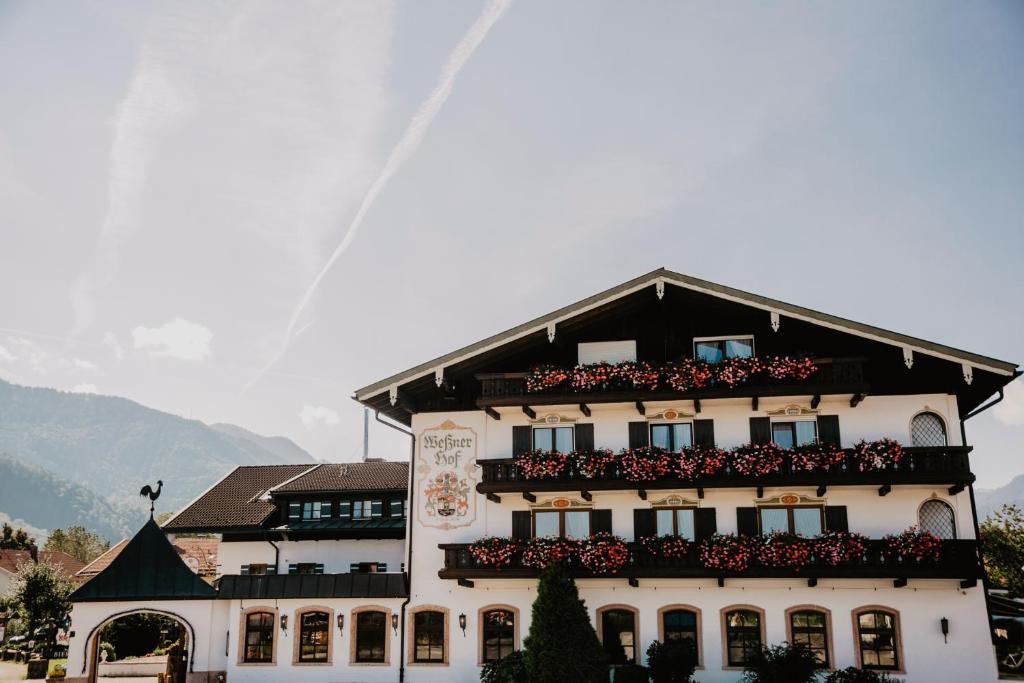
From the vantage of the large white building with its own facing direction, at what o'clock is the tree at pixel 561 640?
The tree is roughly at 2 o'clock from the large white building.

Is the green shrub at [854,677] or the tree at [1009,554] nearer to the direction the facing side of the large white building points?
the green shrub

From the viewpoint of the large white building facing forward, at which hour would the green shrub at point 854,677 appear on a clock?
The green shrub is roughly at 10 o'clock from the large white building.

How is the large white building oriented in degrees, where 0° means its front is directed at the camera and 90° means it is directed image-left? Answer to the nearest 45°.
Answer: approximately 0°

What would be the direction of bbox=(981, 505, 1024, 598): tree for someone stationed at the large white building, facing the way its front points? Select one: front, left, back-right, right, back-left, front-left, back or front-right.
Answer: back-left
